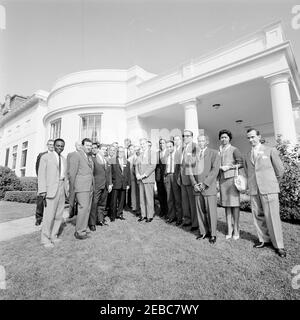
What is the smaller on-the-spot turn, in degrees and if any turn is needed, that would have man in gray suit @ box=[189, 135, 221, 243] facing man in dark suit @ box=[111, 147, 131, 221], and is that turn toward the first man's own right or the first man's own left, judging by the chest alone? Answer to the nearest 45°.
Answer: approximately 90° to the first man's own right

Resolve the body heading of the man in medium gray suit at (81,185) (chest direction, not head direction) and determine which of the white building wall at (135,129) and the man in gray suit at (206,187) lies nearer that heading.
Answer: the man in gray suit

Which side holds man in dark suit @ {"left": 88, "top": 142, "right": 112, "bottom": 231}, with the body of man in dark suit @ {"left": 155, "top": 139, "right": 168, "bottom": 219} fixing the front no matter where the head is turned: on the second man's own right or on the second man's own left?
on the second man's own right

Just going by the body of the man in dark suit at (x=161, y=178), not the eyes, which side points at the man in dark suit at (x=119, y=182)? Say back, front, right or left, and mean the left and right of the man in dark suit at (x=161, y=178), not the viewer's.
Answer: right

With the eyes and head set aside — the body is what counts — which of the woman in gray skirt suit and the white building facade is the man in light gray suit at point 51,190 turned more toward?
the woman in gray skirt suit

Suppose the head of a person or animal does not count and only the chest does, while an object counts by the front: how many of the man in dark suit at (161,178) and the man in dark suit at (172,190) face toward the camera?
2

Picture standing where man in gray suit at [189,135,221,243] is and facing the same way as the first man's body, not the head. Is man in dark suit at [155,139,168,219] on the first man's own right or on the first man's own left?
on the first man's own right

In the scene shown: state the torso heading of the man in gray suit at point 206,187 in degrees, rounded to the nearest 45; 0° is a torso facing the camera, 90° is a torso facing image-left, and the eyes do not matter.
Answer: approximately 45°
